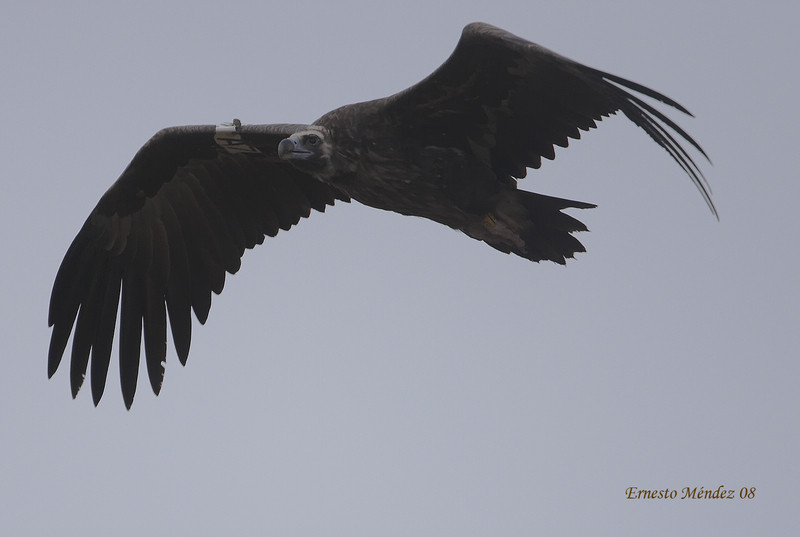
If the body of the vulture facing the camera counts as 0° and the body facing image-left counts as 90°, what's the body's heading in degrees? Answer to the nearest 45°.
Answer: approximately 45°
